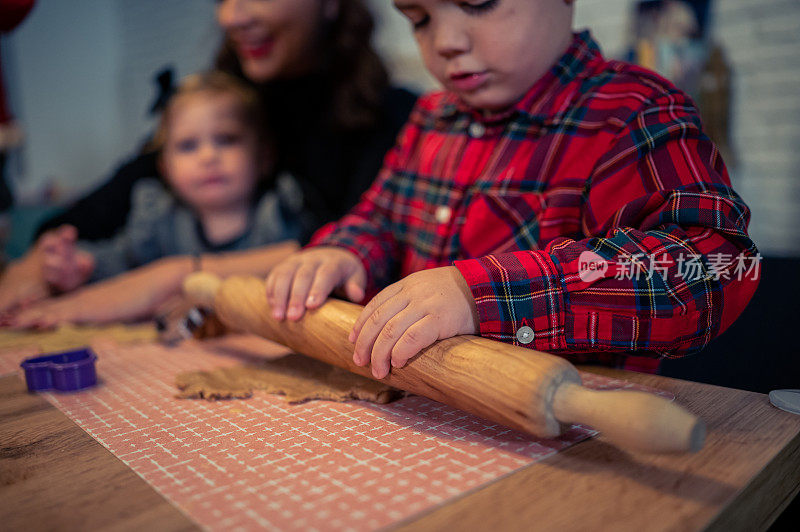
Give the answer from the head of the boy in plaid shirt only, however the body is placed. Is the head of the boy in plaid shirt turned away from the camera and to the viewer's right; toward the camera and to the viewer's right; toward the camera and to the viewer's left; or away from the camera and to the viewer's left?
toward the camera and to the viewer's left

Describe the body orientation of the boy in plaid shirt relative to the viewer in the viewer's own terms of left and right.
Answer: facing the viewer and to the left of the viewer
